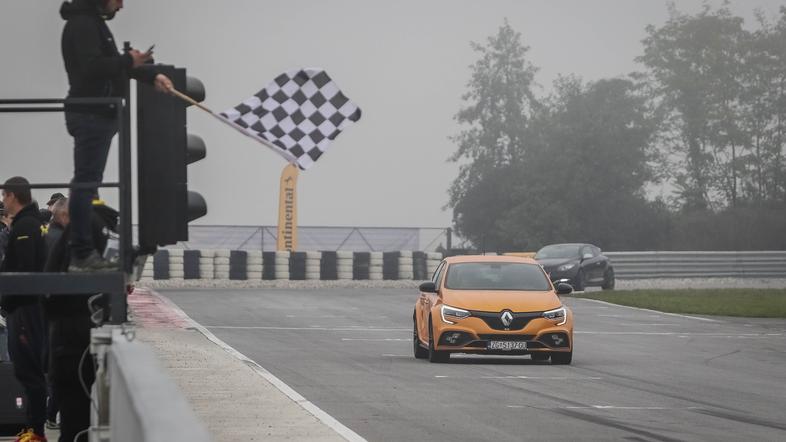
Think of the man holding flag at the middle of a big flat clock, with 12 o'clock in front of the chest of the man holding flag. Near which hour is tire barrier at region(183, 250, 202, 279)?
The tire barrier is roughly at 9 o'clock from the man holding flag.

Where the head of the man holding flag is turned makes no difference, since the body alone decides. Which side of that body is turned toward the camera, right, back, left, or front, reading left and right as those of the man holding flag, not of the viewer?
right

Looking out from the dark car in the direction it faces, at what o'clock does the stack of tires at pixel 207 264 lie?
The stack of tires is roughly at 1 o'clock from the dark car.

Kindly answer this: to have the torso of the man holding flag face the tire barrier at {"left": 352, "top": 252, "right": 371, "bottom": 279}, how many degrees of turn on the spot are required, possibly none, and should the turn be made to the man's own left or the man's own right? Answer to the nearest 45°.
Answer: approximately 90° to the man's own left

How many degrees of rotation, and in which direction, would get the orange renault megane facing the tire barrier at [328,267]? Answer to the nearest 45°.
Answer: approximately 180°

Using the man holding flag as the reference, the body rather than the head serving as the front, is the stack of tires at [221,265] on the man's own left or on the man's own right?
on the man's own left

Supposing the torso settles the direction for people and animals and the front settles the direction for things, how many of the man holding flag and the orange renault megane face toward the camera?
1
